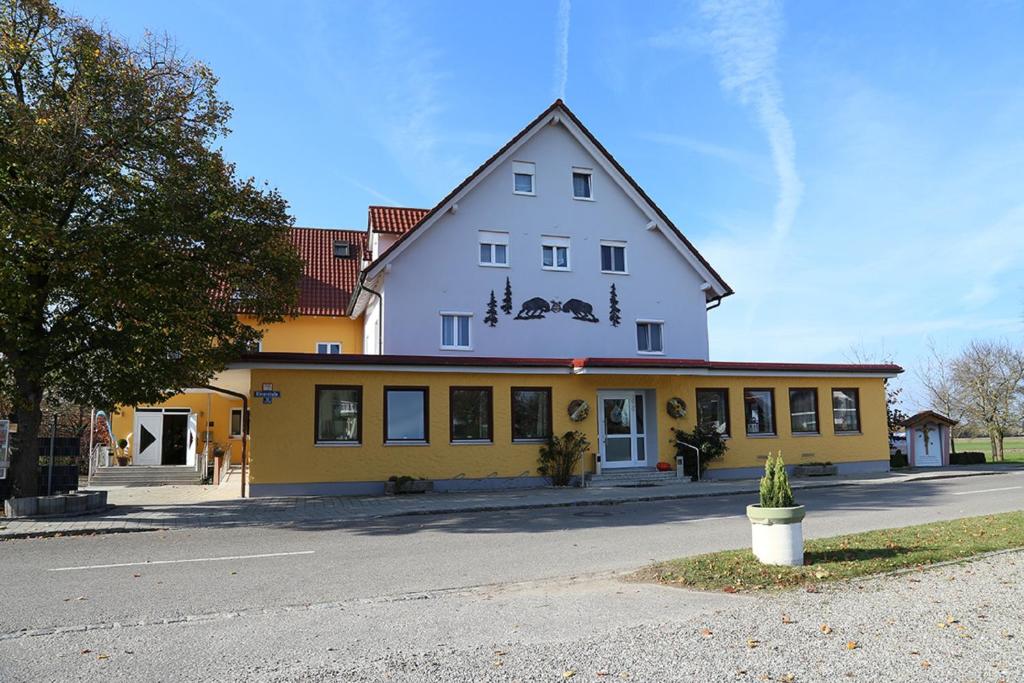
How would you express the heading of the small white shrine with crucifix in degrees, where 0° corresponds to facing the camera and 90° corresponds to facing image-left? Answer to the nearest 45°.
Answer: approximately 0°

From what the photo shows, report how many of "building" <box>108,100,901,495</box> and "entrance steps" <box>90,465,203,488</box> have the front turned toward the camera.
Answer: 2

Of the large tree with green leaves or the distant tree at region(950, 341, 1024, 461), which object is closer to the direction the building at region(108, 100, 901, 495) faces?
the large tree with green leaves

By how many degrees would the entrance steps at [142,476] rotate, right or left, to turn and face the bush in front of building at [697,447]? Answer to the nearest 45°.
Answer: approximately 45° to its left

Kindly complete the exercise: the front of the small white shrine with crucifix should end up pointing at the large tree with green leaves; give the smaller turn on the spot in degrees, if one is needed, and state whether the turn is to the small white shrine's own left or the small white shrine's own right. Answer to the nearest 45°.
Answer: approximately 45° to the small white shrine's own right

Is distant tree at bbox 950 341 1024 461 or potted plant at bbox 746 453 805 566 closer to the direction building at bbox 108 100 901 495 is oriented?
the potted plant

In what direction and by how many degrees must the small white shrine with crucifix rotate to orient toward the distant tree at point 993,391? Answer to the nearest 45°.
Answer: approximately 180°

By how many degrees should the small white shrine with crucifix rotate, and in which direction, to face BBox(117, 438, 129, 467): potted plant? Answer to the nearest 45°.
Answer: approximately 45° to its right
